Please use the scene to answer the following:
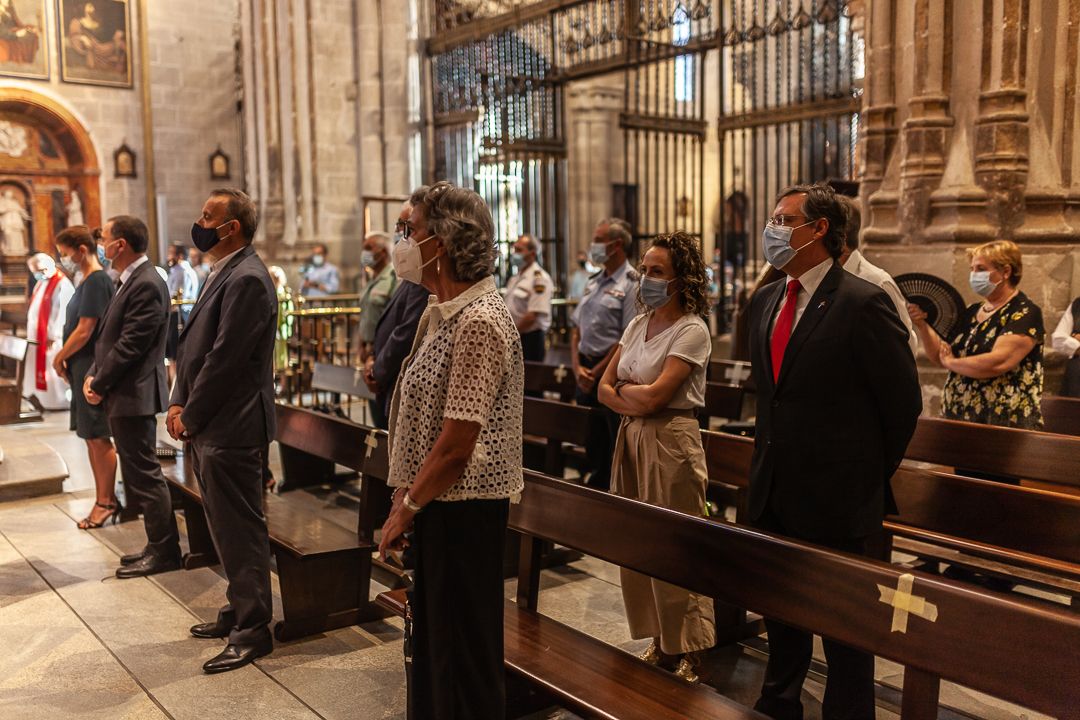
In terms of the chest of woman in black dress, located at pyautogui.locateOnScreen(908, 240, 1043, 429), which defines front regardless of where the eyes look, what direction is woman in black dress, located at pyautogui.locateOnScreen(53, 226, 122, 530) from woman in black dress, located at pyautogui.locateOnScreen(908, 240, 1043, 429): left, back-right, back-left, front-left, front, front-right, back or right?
front-right

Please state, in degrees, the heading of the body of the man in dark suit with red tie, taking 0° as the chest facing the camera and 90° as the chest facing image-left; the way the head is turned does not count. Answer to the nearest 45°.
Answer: approximately 45°

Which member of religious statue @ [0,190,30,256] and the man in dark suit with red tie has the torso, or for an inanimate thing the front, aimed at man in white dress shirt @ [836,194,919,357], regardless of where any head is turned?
the religious statue

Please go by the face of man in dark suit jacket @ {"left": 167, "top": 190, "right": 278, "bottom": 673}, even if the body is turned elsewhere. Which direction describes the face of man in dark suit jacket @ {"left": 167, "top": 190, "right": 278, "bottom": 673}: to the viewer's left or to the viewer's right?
to the viewer's left

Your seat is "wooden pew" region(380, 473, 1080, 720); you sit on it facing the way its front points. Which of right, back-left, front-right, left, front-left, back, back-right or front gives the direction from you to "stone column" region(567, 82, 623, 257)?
back-right

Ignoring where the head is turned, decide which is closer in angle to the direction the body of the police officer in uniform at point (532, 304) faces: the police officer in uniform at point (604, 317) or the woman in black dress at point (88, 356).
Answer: the woman in black dress

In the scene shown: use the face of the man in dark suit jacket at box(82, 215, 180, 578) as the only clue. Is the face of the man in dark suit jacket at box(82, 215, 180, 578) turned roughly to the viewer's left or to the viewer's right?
to the viewer's left

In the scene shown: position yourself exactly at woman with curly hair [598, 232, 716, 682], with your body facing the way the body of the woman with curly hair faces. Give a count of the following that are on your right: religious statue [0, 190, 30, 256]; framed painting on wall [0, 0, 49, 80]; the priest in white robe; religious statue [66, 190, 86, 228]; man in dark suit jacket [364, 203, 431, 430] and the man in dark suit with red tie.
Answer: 5

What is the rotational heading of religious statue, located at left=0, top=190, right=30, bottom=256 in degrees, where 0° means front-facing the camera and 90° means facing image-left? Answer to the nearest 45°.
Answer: approximately 0°

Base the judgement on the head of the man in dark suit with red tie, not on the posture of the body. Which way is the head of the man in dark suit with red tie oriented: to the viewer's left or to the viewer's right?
to the viewer's left
